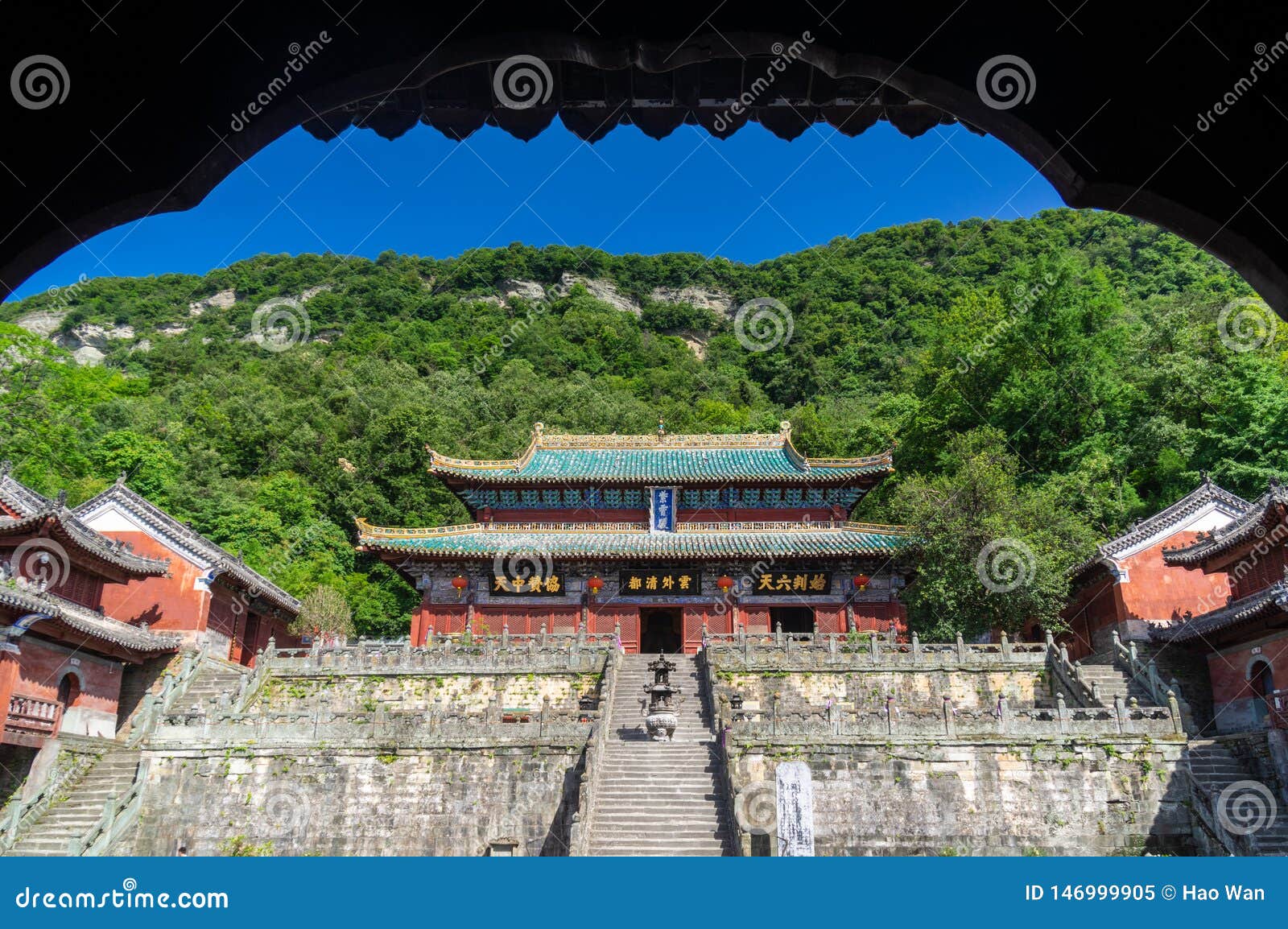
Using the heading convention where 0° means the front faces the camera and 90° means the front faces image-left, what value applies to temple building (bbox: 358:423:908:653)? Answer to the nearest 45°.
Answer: approximately 0°

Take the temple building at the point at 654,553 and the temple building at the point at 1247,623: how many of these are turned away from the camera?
0

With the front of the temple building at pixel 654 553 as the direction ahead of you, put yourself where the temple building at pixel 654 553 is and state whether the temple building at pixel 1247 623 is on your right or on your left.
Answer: on your left

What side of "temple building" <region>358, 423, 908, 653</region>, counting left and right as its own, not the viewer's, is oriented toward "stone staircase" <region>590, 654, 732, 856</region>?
front

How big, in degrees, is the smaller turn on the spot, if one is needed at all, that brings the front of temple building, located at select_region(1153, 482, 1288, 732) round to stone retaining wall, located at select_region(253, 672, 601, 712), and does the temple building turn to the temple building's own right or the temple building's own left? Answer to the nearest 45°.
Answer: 0° — it already faces it

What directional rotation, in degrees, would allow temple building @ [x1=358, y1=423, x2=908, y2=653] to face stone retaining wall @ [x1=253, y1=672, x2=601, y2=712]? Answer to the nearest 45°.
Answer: approximately 45° to its right

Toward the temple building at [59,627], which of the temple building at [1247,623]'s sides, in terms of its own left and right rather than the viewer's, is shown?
front

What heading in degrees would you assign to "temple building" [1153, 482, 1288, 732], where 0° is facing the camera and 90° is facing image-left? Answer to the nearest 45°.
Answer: approximately 45°

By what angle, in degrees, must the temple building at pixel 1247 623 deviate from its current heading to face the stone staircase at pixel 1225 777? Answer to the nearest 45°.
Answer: approximately 45° to its left

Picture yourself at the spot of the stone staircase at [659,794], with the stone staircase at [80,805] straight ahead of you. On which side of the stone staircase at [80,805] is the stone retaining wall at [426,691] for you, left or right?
right

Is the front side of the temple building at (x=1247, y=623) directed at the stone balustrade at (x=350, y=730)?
yes

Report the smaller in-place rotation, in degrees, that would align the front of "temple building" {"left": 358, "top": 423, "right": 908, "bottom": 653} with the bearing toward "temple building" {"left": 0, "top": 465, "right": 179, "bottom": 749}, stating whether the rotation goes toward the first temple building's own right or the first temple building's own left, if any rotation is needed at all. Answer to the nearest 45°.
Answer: approximately 45° to the first temple building's own right

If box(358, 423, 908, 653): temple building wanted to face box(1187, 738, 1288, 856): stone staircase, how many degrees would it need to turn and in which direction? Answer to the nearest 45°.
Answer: approximately 45° to its left

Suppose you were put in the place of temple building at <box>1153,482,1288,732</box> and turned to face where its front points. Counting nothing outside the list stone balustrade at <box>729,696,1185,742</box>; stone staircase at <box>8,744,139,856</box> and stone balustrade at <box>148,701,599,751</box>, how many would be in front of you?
3
